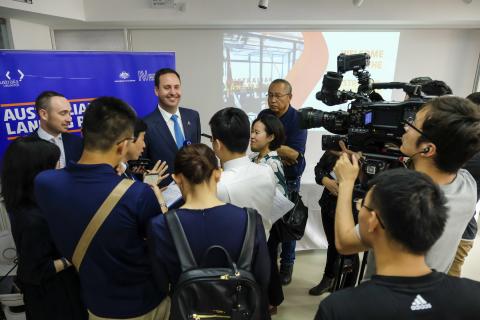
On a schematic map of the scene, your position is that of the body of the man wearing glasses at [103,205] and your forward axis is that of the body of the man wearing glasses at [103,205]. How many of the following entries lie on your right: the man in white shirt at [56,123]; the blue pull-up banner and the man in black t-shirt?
1

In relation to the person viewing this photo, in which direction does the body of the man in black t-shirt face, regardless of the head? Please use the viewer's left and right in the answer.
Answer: facing away from the viewer and to the left of the viewer

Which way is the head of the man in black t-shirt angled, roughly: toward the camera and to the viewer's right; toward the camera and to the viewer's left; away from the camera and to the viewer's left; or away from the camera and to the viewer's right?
away from the camera and to the viewer's left

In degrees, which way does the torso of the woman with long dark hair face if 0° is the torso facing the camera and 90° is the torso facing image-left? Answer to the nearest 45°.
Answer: approximately 225°

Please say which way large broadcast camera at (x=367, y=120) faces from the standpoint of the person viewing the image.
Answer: facing to the left of the viewer

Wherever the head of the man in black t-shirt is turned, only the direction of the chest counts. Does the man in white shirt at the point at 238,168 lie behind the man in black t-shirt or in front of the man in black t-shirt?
in front

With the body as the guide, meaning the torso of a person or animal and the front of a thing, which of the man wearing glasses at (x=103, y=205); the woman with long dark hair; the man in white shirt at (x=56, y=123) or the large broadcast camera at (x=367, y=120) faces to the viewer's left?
the large broadcast camera

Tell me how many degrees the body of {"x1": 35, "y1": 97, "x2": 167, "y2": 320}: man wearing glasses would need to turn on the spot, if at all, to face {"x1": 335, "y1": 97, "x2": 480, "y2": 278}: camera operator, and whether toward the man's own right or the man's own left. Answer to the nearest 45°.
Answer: approximately 90° to the man's own right

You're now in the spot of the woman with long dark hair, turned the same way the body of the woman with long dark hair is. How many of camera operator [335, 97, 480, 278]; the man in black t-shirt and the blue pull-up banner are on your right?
2

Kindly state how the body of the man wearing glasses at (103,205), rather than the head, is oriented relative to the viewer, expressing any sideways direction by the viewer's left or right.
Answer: facing away from the viewer and to the right of the viewer

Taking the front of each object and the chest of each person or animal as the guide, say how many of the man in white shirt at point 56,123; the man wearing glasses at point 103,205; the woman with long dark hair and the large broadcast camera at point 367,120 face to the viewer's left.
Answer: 1

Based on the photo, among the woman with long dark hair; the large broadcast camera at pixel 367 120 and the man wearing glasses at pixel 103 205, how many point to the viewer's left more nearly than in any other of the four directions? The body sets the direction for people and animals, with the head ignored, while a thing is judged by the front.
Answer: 1

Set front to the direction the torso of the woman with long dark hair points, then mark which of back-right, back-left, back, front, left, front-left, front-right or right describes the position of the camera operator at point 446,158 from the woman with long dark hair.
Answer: right

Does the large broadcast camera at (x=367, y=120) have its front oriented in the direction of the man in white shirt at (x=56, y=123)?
yes

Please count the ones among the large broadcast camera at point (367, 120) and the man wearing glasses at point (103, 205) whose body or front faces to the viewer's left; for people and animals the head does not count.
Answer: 1

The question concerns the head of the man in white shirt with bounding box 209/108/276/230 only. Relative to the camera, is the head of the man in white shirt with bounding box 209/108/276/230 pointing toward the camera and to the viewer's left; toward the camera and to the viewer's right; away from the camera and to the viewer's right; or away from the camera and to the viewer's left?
away from the camera and to the viewer's left

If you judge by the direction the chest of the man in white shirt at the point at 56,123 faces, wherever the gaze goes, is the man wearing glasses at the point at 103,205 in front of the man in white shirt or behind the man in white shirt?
in front

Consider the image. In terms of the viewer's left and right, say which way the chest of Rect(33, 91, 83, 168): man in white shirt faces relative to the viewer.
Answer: facing the viewer and to the right of the viewer

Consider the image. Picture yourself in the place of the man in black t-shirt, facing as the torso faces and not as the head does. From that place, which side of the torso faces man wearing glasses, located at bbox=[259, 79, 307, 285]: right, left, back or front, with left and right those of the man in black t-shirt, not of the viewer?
front
